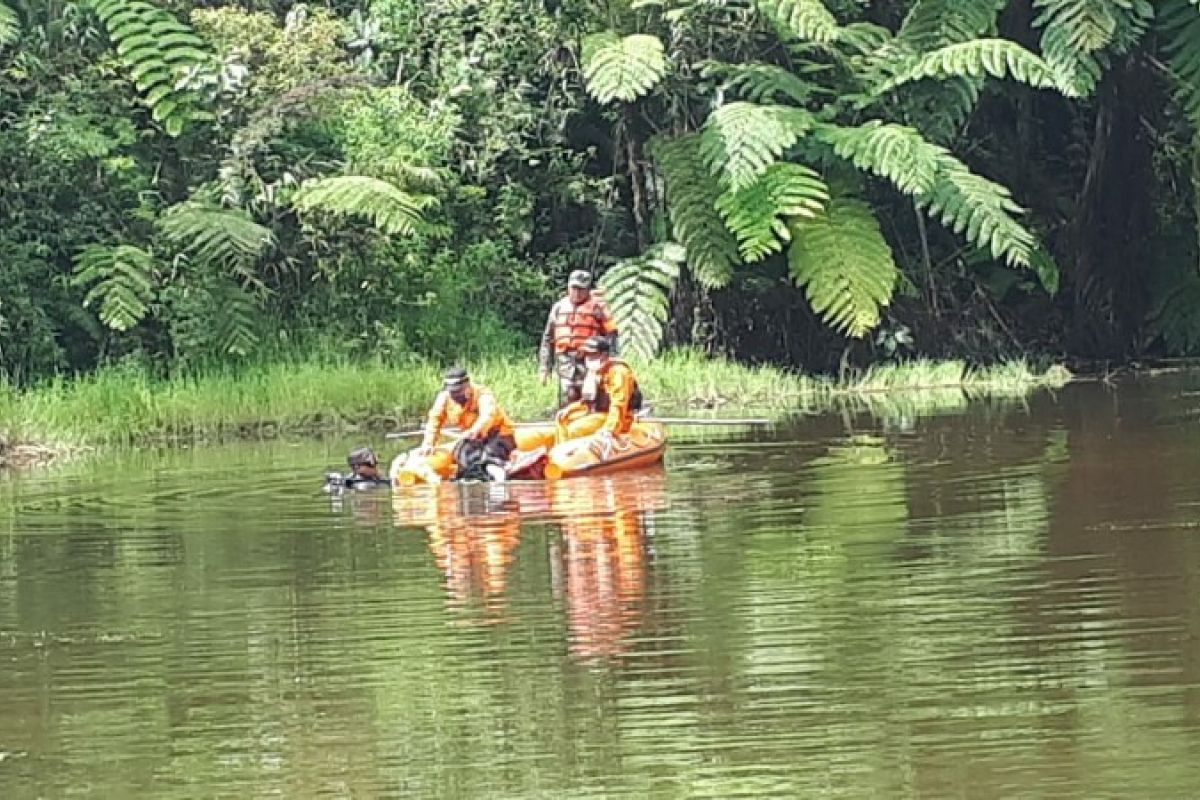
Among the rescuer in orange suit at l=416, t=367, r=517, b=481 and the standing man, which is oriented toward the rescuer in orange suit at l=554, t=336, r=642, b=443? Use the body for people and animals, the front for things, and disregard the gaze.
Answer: the standing man

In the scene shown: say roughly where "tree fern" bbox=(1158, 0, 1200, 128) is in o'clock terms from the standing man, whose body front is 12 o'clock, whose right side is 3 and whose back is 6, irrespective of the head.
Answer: The tree fern is roughly at 8 o'clock from the standing man.

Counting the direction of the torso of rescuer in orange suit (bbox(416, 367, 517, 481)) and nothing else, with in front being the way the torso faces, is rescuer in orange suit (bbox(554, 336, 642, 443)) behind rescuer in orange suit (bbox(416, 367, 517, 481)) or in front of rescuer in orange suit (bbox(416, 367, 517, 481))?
behind

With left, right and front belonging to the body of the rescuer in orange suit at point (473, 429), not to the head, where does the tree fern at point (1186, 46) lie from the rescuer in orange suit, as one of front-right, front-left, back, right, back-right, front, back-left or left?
back

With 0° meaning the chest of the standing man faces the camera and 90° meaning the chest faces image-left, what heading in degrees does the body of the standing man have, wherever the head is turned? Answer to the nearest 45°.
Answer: approximately 0°

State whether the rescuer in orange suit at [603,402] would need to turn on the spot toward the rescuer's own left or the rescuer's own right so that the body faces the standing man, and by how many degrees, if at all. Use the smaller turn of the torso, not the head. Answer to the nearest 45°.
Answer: approximately 90° to the rescuer's own right

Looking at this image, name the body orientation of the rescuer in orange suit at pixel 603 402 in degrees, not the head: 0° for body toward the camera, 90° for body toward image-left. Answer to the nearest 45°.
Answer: approximately 90°
